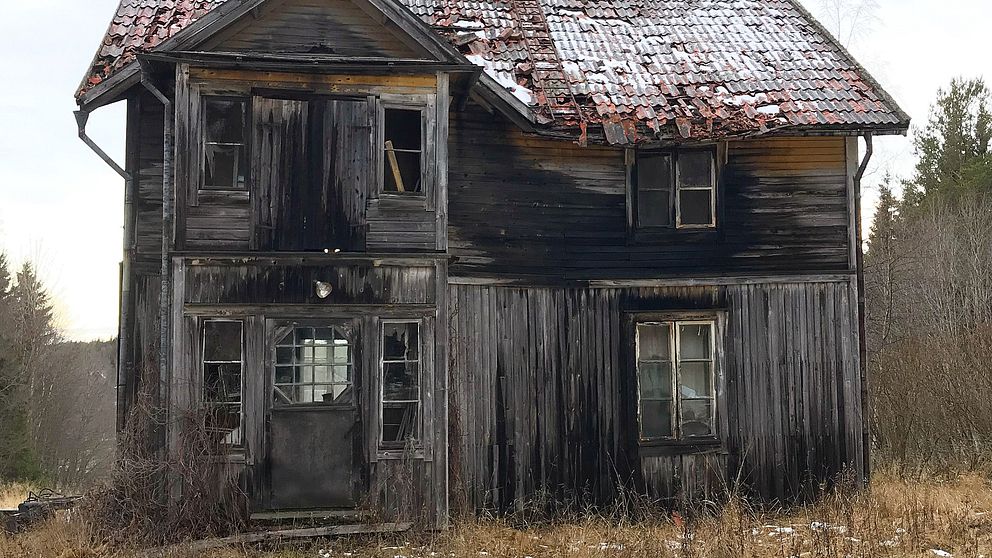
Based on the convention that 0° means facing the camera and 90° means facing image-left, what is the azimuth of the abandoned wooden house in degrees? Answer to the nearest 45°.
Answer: approximately 0°
